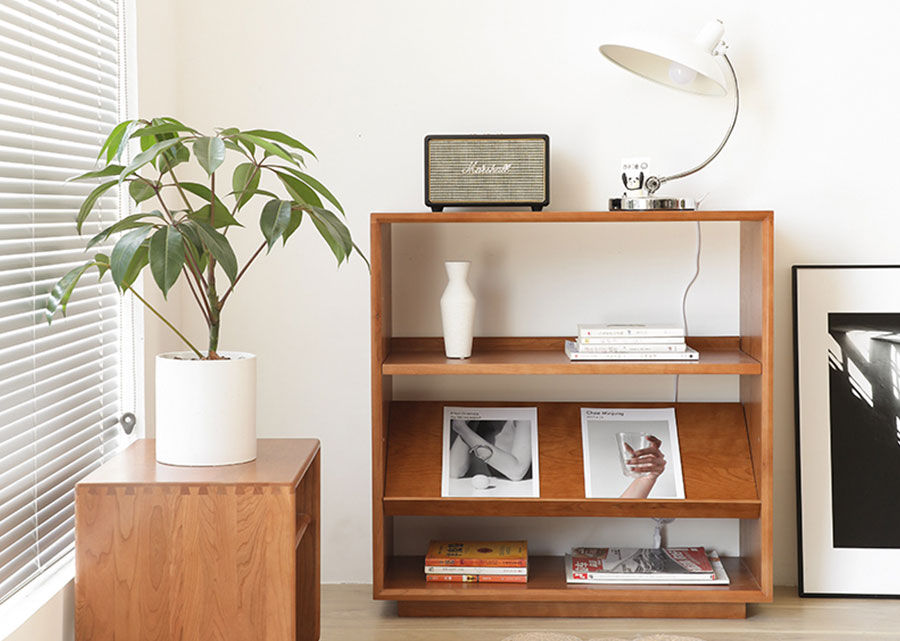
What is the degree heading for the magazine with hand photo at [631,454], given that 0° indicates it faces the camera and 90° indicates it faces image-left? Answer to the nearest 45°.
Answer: approximately 0°

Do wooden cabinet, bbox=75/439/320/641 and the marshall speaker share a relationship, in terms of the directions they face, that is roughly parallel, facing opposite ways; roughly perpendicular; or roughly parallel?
roughly perpendicular

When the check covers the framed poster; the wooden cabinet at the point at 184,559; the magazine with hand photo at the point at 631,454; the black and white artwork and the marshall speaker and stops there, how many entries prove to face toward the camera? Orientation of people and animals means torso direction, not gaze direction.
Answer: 4

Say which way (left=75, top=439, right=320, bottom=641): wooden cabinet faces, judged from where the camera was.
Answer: facing to the right of the viewer
